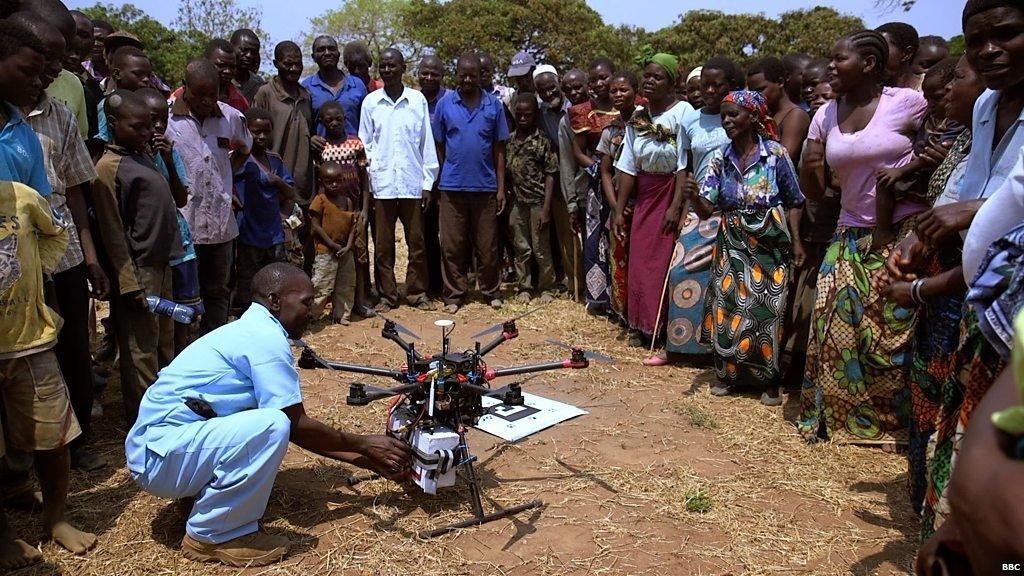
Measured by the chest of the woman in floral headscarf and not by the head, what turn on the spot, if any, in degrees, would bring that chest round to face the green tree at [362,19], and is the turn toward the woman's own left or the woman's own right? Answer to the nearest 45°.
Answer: approximately 90° to the woman's own right

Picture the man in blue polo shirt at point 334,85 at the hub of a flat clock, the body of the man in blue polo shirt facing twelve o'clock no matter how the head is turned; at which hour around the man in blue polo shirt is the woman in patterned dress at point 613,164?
The woman in patterned dress is roughly at 10 o'clock from the man in blue polo shirt.

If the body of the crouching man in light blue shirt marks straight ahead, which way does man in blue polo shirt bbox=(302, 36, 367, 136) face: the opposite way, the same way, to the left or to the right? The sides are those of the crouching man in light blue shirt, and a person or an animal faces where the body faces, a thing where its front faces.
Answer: to the right

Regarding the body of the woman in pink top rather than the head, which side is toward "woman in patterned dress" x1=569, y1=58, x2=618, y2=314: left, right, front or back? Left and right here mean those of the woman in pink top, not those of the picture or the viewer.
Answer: right

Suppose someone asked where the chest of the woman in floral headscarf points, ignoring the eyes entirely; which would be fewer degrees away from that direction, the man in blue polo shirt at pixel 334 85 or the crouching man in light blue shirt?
the crouching man in light blue shirt

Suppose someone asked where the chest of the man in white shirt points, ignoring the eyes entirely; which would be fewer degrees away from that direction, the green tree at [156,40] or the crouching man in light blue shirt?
the crouching man in light blue shirt

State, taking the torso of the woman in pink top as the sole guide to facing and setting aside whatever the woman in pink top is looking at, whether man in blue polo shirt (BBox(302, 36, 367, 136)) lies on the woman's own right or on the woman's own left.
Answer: on the woman's own right

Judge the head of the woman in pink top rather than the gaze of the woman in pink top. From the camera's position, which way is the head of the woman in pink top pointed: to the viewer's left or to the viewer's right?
to the viewer's left

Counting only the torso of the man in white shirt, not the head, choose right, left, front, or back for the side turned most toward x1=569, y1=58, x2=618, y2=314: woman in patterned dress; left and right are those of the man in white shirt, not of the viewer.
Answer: left

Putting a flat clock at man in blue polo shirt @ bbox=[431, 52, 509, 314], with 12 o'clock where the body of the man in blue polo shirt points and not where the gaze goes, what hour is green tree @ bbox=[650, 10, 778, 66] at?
The green tree is roughly at 7 o'clock from the man in blue polo shirt.

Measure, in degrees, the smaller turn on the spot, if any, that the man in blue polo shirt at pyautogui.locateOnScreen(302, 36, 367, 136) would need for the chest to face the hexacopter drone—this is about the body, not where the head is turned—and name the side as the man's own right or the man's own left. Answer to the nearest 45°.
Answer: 0° — they already face it

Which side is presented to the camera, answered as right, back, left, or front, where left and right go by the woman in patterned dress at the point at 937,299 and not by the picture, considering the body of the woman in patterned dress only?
left

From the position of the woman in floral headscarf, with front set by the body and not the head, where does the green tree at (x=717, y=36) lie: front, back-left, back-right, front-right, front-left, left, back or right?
back-right
